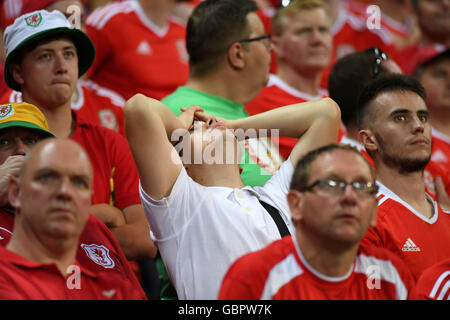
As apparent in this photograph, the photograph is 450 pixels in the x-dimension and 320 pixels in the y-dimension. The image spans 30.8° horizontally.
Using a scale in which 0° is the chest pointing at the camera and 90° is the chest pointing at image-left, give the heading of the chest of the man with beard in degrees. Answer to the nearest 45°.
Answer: approximately 315°

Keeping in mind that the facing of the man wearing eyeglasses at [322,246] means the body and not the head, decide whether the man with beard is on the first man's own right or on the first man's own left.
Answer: on the first man's own left

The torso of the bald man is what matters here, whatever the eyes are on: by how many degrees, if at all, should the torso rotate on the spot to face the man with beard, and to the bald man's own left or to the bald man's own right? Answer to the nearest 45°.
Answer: approximately 90° to the bald man's own left

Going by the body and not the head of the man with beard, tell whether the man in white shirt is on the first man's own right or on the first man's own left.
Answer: on the first man's own right

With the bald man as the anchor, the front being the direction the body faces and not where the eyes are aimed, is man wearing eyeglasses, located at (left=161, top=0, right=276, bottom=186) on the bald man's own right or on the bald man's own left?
on the bald man's own left

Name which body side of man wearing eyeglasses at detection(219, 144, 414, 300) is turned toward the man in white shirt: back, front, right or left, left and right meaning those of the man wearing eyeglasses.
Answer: back

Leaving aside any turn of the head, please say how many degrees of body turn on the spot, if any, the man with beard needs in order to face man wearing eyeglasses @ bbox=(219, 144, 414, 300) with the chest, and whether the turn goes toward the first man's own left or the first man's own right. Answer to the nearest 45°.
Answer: approximately 45° to the first man's own right
